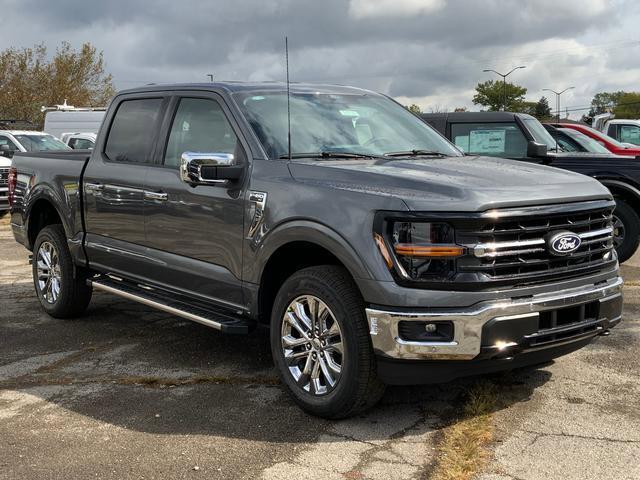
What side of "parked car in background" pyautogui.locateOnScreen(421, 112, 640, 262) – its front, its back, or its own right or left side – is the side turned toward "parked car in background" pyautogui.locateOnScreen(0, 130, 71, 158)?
back

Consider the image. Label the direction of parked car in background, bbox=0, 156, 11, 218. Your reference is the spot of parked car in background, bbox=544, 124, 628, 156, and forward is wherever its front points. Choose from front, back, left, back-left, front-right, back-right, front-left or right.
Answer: back-right

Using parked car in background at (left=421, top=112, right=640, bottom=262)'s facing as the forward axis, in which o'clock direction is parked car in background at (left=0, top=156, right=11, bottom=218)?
parked car in background at (left=0, top=156, right=11, bottom=218) is roughly at 5 o'clock from parked car in background at (left=421, top=112, right=640, bottom=262).

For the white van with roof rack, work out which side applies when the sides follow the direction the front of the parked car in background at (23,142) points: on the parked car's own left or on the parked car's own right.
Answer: on the parked car's own left

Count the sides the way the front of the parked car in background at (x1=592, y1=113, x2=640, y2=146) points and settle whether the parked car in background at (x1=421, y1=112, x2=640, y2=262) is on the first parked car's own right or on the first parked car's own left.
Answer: on the first parked car's own right

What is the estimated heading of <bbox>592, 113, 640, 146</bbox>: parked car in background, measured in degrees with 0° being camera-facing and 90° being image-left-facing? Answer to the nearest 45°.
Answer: approximately 315°

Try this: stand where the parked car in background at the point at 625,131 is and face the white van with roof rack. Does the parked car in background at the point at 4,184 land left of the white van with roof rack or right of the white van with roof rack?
left

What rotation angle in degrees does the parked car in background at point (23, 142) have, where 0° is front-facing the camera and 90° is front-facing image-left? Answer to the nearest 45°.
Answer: approximately 315°

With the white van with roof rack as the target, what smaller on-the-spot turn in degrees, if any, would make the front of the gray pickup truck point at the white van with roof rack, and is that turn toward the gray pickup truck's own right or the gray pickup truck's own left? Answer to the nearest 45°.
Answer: approximately 135° to the gray pickup truck's own left

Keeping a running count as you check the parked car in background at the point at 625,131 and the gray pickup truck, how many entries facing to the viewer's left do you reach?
0

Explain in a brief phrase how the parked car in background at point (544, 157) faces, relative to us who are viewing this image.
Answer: facing the viewer and to the right of the viewer
